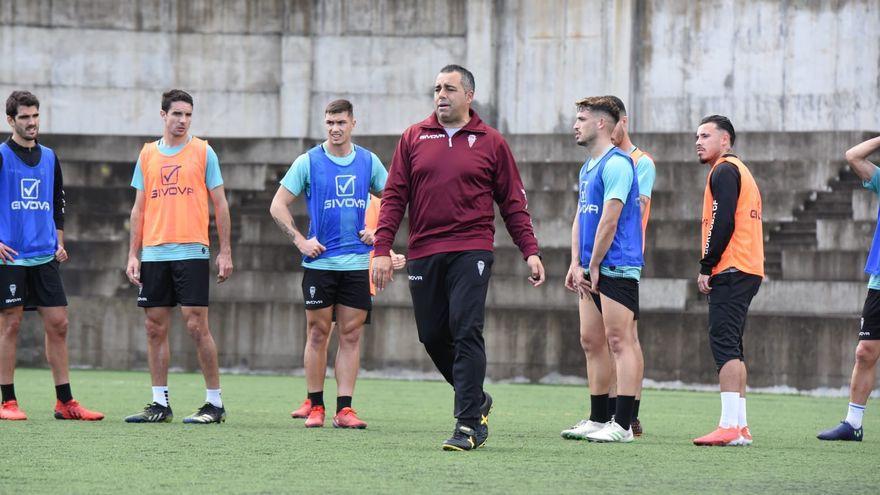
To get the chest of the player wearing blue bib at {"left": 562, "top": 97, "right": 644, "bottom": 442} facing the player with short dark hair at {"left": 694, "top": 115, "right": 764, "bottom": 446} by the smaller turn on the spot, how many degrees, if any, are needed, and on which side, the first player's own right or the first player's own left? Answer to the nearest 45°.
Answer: approximately 135° to the first player's own left

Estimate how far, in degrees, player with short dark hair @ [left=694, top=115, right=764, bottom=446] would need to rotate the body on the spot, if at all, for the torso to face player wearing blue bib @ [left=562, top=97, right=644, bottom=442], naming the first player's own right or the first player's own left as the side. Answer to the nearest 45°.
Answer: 0° — they already face them

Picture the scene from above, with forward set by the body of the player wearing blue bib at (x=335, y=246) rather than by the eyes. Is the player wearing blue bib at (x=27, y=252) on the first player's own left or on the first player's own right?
on the first player's own right

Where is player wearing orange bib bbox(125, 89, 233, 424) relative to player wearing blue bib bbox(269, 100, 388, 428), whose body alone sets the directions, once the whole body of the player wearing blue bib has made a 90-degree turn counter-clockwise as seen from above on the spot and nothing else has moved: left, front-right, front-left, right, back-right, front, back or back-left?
back

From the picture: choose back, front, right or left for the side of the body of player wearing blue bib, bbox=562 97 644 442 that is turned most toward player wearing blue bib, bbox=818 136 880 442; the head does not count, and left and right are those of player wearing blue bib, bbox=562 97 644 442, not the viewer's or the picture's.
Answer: back

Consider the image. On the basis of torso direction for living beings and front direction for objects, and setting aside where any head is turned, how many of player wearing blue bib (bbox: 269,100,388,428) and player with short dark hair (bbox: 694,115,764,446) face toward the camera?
1

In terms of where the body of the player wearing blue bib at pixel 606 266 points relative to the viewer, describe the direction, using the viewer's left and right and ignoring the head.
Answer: facing the viewer and to the left of the viewer

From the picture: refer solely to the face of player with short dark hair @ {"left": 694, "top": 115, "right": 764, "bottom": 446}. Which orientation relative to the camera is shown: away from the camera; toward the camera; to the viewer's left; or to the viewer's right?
to the viewer's left

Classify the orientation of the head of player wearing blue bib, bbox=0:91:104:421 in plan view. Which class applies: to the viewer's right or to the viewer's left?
to the viewer's right

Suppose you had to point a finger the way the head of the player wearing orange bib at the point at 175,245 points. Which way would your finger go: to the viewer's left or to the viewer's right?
to the viewer's right

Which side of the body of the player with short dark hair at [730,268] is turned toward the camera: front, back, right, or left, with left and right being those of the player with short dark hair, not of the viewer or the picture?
left

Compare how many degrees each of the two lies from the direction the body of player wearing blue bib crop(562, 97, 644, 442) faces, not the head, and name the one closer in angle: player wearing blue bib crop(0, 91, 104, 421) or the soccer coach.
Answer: the soccer coach

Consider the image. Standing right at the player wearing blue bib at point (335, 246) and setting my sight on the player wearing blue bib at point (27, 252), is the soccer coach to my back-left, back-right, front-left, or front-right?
back-left

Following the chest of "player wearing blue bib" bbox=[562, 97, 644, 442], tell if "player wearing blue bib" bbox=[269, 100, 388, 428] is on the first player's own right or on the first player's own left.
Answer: on the first player's own right

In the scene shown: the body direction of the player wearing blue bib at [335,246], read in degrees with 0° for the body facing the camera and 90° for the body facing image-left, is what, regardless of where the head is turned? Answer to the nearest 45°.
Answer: approximately 0°

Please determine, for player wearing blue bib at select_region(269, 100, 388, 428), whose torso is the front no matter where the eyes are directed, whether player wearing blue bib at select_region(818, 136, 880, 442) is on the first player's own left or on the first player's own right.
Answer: on the first player's own left

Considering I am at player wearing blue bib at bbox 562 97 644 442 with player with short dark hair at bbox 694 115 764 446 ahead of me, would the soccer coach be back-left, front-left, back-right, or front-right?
back-right
